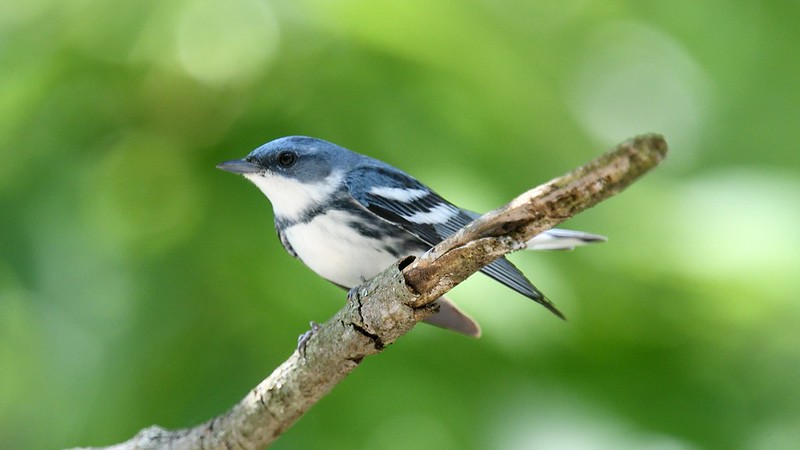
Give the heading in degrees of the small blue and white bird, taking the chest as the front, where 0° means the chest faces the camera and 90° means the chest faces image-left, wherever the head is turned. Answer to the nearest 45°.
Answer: approximately 90°
